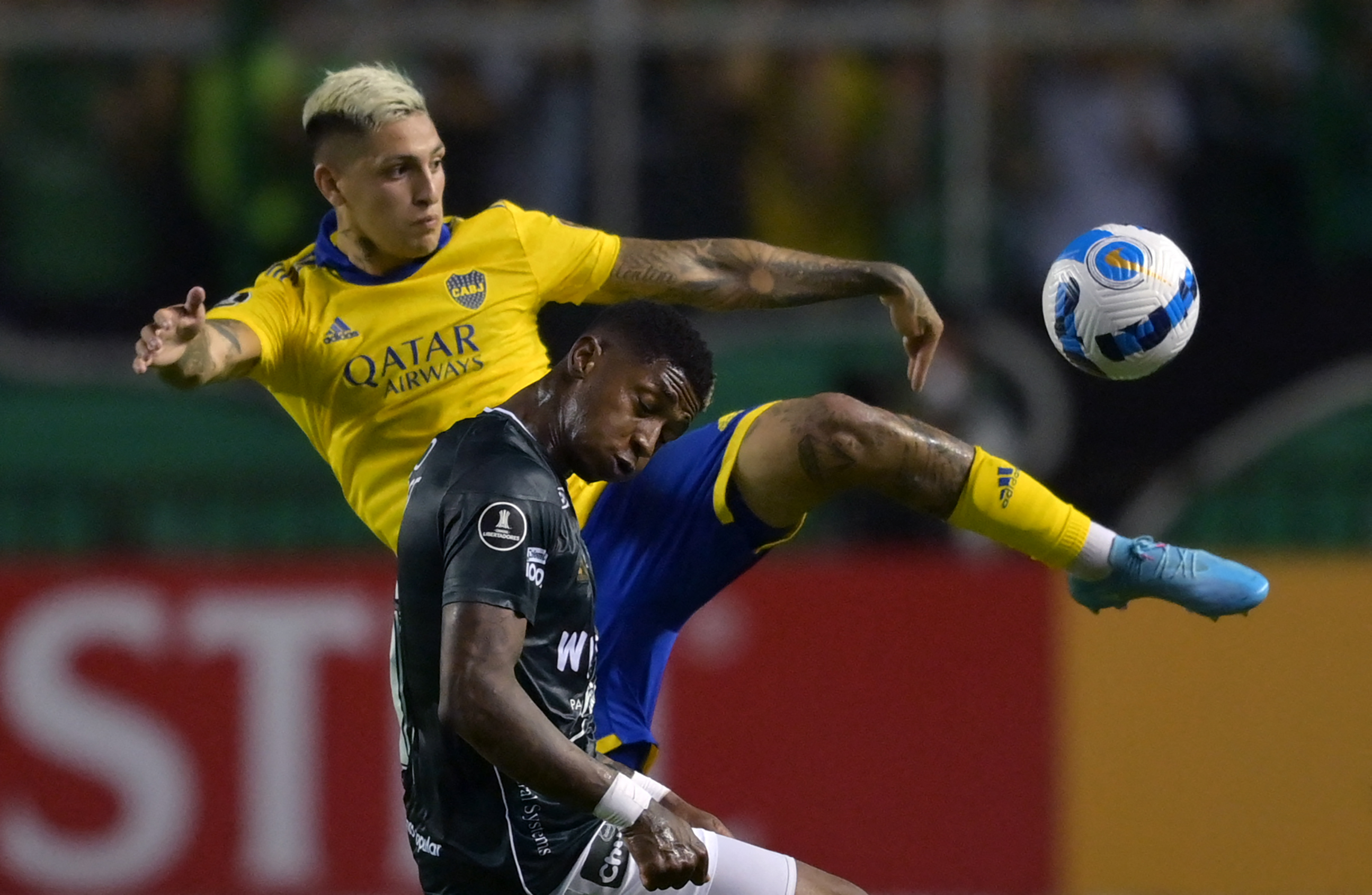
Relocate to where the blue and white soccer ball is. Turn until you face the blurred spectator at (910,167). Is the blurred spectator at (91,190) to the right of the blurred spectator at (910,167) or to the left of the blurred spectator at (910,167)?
left

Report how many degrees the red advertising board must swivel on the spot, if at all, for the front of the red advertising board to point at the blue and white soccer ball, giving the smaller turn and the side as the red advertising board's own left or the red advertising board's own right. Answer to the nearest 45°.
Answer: approximately 45° to the red advertising board's own left

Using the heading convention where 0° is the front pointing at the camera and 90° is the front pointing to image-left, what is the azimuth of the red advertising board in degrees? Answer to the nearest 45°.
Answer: approximately 0°
